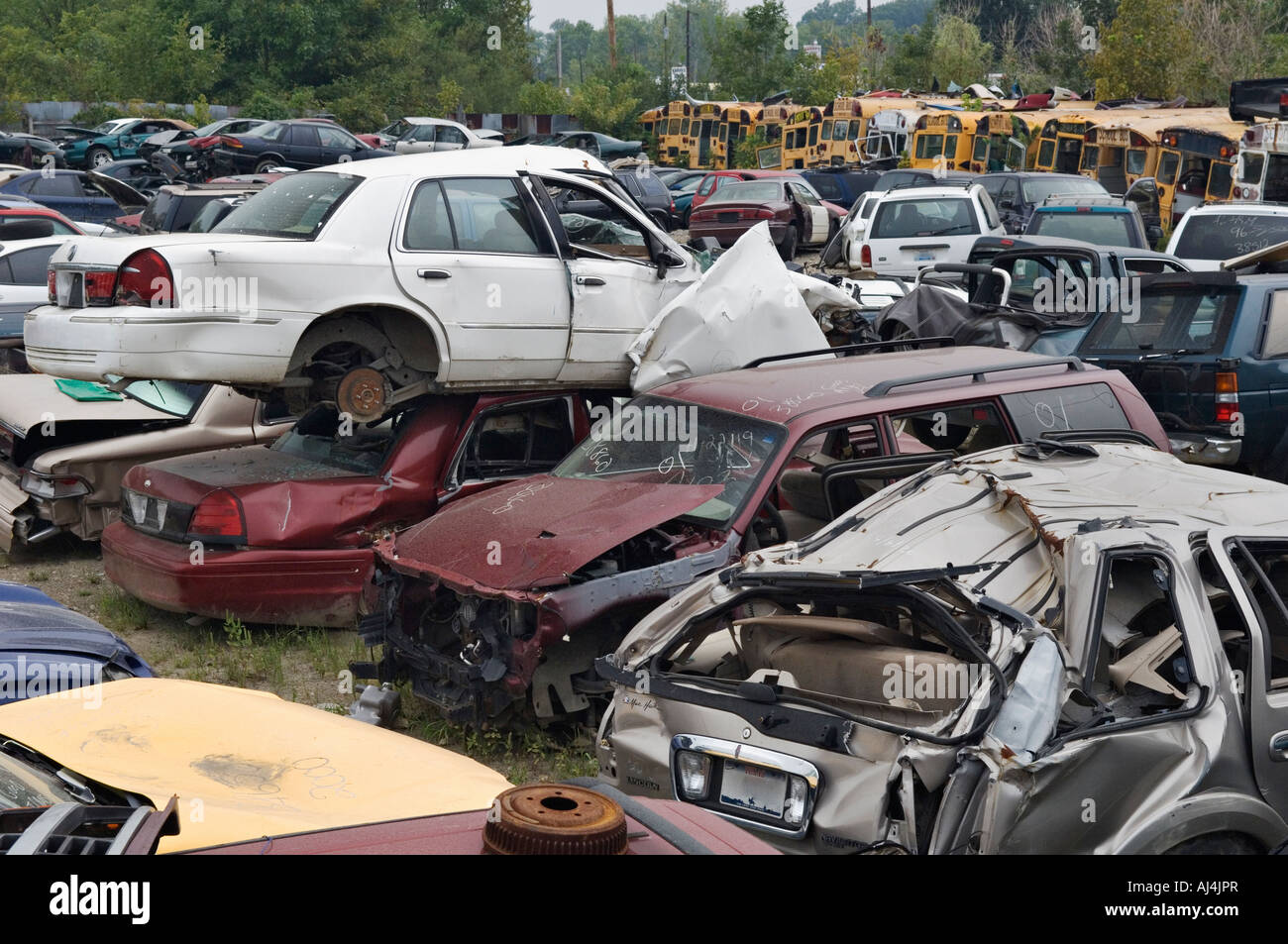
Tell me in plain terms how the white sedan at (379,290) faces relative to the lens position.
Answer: facing away from the viewer and to the right of the viewer

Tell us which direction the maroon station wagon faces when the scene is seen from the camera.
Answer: facing the viewer and to the left of the viewer

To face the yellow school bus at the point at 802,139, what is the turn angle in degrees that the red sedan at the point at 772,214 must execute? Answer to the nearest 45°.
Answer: approximately 45° to its left

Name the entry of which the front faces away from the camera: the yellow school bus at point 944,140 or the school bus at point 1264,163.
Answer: the school bus

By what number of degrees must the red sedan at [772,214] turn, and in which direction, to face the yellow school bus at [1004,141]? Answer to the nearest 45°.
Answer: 0° — it already faces it

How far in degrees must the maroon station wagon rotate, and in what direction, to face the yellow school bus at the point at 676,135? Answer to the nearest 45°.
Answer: approximately 135° to its right

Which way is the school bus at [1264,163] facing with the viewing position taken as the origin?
facing away from the viewer

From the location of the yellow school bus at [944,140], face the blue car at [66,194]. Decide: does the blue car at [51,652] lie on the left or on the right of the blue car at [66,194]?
left

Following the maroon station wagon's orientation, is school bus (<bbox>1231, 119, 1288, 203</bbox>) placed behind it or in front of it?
behind
